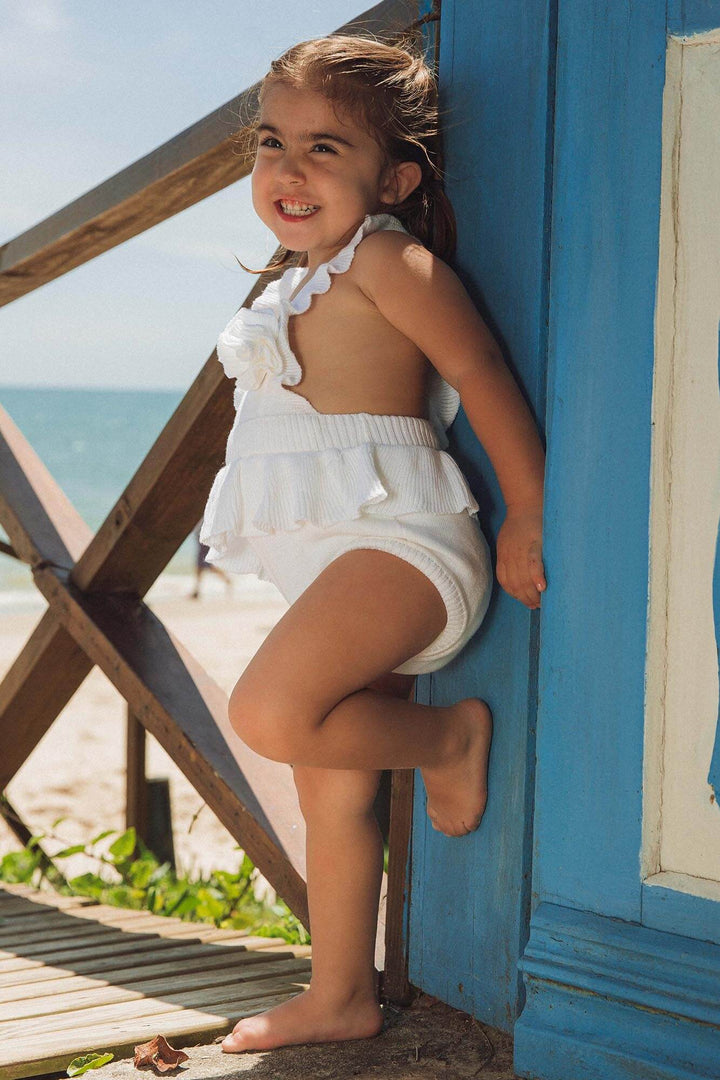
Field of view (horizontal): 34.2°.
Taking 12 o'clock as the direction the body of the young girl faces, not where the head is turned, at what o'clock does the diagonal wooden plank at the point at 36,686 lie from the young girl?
The diagonal wooden plank is roughly at 2 o'clock from the young girl.

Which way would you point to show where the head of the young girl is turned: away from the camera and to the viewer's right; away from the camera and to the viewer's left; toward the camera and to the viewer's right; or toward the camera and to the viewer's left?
toward the camera and to the viewer's left

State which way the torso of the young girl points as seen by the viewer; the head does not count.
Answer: to the viewer's left

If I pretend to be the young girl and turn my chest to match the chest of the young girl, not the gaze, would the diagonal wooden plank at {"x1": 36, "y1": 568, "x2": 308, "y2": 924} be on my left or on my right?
on my right

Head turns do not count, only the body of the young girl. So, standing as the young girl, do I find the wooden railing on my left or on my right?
on my right

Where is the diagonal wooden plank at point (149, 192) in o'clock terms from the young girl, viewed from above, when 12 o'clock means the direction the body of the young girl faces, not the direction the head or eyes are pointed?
The diagonal wooden plank is roughly at 2 o'clock from the young girl.

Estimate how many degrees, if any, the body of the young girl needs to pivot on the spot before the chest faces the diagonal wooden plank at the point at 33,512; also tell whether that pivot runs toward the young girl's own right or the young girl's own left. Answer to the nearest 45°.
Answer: approximately 45° to the young girl's own right
